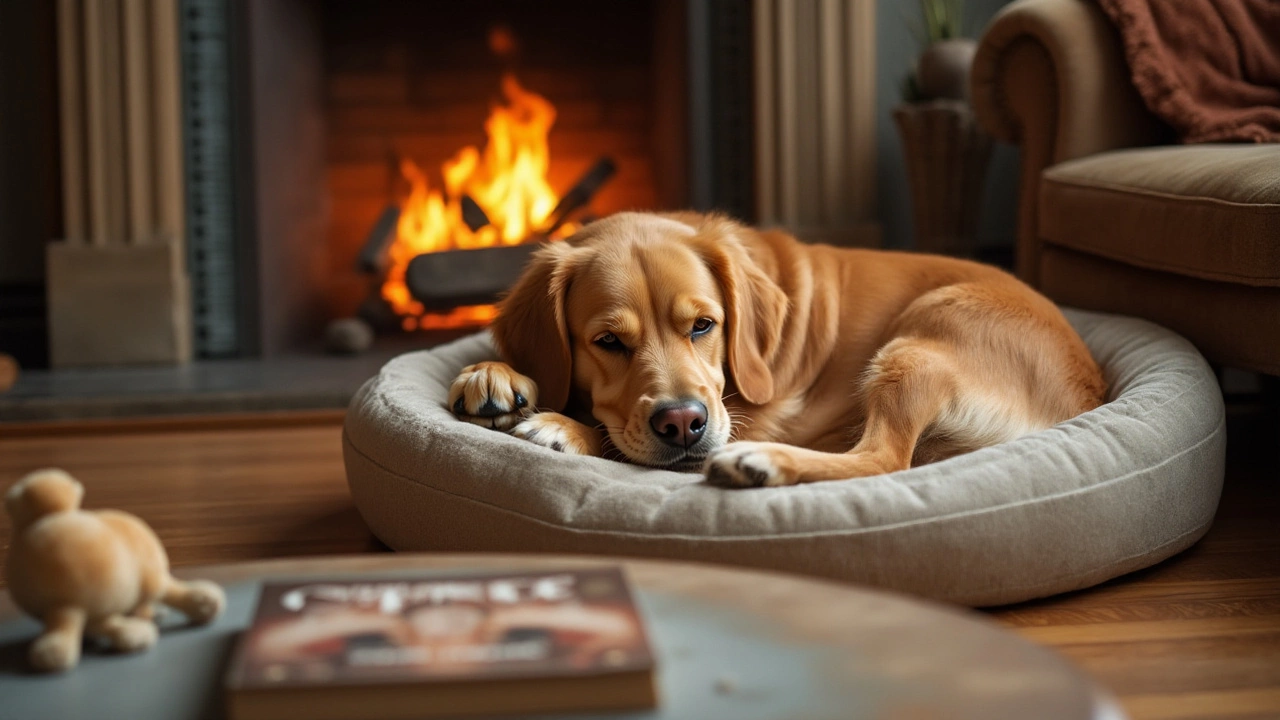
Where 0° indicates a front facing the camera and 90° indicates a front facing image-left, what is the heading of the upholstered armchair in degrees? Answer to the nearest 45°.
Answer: approximately 45°

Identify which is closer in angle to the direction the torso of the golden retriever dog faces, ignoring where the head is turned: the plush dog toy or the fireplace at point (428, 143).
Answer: the plush dog toy

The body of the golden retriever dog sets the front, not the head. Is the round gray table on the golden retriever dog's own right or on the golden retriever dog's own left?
on the golden retriever dog's own left

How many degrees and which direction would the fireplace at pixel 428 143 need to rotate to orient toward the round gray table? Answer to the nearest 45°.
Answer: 0° — it already faces it

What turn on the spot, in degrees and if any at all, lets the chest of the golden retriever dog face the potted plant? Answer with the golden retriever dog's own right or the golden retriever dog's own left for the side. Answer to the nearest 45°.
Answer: approximately 135° to the golden retriever dog's own right
